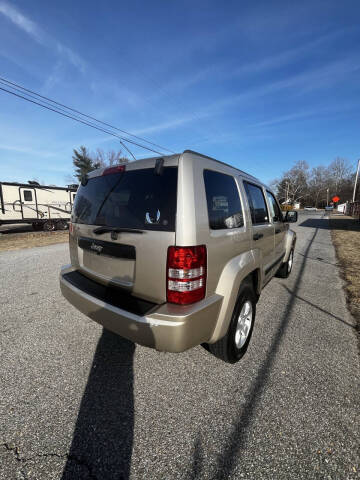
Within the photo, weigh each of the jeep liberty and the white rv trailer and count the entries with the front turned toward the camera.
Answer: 0

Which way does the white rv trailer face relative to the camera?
to the viewer's right

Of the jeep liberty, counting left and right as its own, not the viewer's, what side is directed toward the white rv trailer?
left

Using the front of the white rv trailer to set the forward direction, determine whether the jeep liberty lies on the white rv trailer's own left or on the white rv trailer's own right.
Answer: on the white rv trailer's own right

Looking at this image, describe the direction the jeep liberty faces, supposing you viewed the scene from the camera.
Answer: facing away from the viewer and to the right of the viewer
